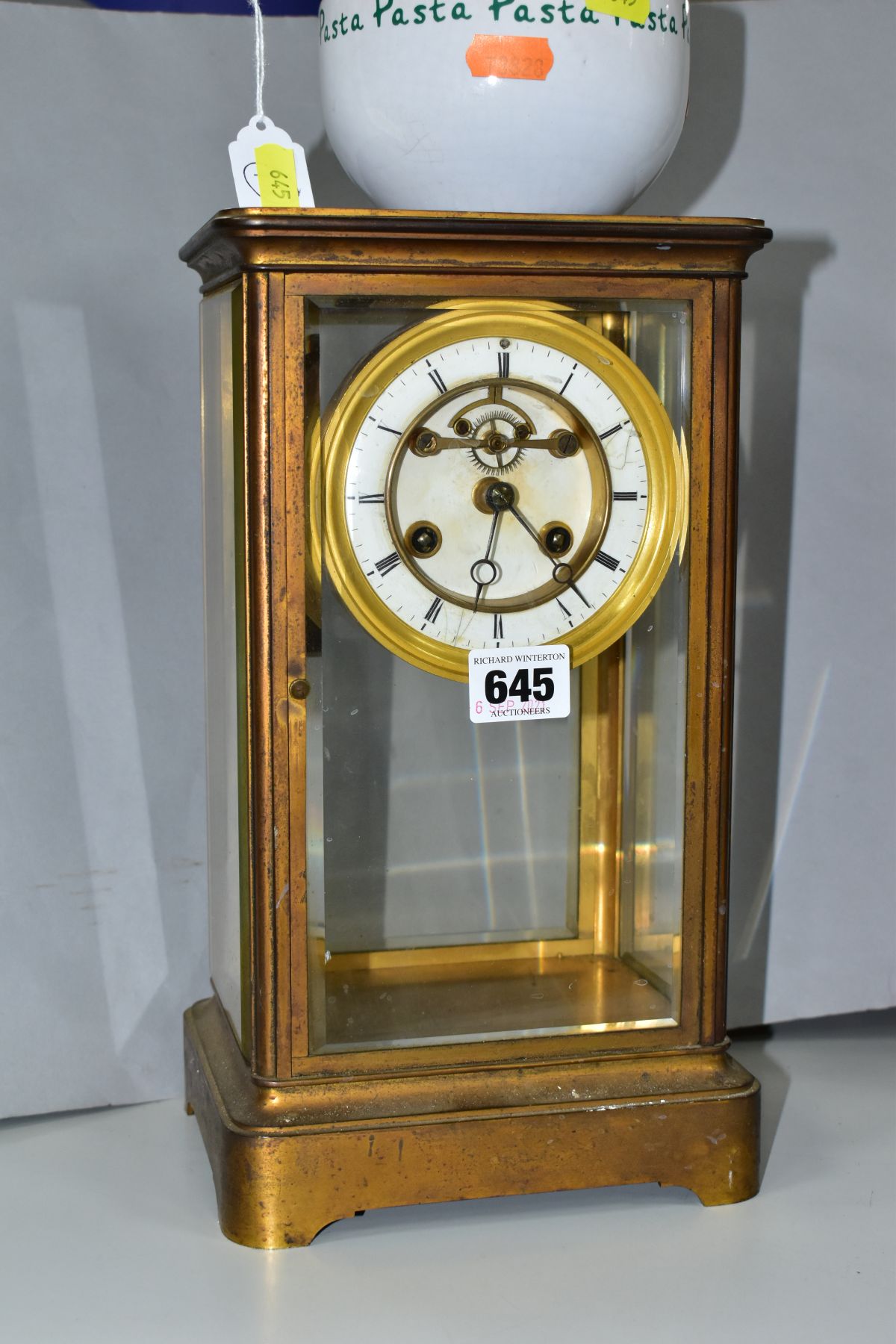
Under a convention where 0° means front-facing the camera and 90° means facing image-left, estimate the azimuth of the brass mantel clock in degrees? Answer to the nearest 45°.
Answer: approximately 0°
